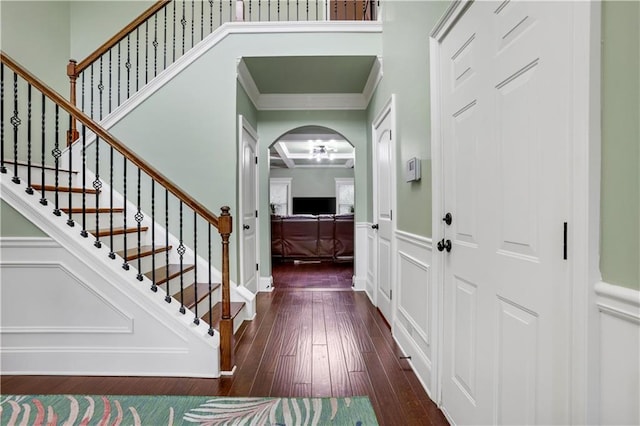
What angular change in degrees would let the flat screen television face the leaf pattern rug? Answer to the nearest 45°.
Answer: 0° — it already faces it

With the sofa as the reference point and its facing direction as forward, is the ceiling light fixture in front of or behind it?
in front

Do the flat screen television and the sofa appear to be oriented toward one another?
yes

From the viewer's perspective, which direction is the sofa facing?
away from the camera

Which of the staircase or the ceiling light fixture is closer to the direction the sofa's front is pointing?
the ceiling light fixture

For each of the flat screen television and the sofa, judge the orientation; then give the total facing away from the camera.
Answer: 1

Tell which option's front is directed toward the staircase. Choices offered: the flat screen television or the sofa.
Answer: the flat screen television

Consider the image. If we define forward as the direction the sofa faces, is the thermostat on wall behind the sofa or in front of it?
behind

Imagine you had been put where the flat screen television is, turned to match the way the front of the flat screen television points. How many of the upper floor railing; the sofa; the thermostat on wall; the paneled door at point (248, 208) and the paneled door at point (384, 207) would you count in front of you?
5

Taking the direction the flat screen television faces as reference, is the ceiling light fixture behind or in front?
in front

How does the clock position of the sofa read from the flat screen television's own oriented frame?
The sofa is roughly at 12 o'clock from the flat screen television.

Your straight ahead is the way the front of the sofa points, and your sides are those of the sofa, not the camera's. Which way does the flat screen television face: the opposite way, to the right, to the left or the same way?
the opposite way

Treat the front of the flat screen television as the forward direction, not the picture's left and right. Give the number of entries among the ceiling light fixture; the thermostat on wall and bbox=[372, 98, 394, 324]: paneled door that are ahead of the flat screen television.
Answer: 3

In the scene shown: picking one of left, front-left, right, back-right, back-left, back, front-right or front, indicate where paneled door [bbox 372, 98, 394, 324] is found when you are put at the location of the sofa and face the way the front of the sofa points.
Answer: back

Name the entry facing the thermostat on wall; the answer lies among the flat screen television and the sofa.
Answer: the flat screen television
